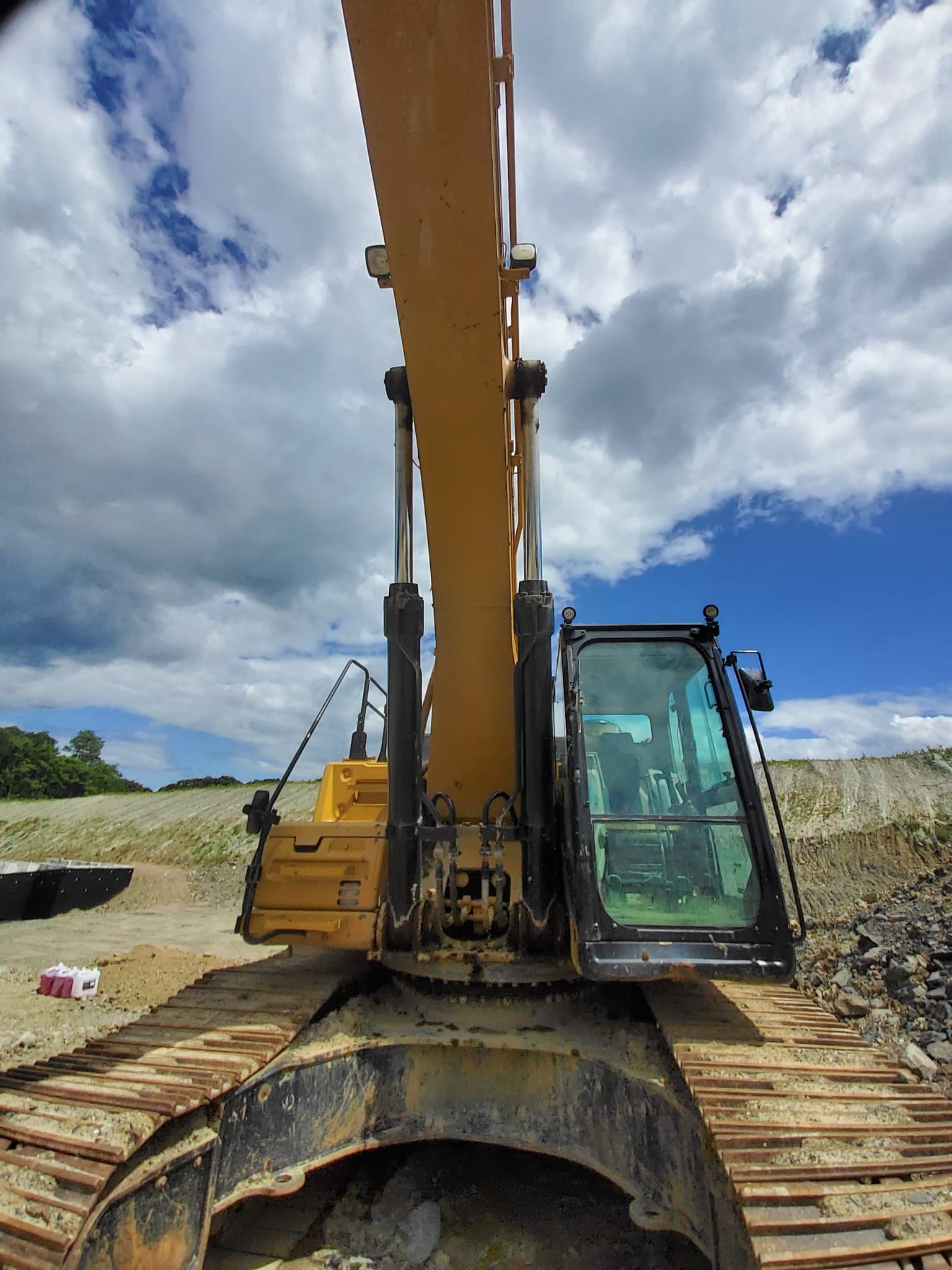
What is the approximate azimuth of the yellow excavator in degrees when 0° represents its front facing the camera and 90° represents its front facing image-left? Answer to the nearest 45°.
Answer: approximately 0°

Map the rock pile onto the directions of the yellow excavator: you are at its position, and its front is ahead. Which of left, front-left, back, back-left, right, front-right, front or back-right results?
back-left
